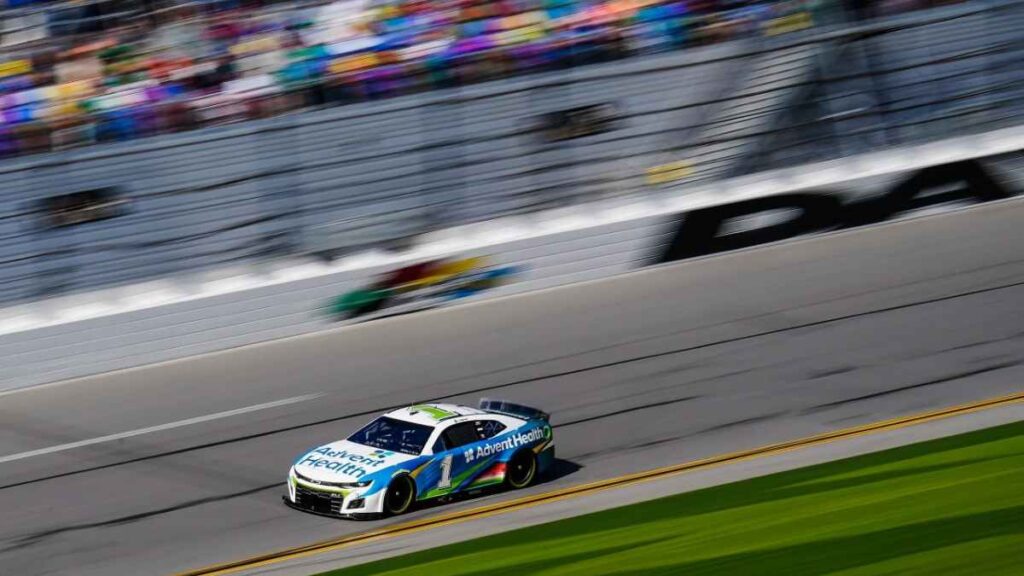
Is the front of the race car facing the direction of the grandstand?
no
